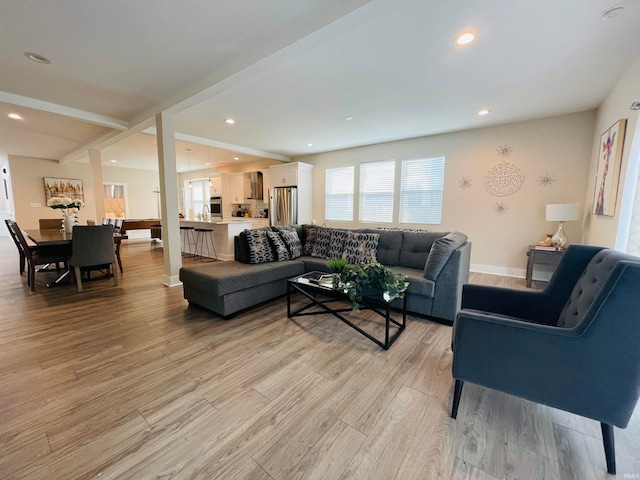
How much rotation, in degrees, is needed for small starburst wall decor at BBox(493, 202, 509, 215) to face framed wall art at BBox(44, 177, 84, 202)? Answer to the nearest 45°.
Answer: approximately 90° to its right

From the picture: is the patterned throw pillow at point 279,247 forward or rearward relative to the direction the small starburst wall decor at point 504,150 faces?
forward

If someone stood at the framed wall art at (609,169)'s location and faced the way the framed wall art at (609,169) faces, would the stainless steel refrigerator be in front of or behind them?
in front

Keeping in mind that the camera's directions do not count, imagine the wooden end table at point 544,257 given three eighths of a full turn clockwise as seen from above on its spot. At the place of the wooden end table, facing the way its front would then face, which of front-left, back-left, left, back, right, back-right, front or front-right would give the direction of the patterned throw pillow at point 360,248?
left

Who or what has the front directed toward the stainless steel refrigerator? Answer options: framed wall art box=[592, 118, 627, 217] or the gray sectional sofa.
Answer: the framed wall art

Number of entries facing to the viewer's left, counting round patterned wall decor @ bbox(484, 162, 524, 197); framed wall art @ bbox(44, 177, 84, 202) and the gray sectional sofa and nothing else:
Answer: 0

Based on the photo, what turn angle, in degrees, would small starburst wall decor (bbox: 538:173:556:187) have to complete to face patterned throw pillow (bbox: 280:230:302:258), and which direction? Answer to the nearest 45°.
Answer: approximately 45° to its right

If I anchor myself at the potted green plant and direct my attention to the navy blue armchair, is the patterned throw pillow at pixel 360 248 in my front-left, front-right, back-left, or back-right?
back-left

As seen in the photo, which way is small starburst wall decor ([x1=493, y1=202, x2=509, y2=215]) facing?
toward the camera

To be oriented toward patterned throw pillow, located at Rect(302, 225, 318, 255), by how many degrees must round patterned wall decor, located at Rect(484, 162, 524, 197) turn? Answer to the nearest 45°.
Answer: approximately 45° to its right

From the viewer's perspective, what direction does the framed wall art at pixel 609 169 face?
to the viewer's left

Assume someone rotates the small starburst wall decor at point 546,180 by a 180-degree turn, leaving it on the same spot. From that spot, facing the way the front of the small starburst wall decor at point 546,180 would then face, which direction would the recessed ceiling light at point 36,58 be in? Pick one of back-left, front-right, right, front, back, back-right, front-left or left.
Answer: back-left

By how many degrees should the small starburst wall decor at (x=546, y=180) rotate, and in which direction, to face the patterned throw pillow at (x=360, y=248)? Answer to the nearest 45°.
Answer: approximately 45° to its right

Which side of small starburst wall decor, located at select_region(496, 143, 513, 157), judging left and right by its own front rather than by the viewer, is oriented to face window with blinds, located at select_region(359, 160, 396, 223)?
right

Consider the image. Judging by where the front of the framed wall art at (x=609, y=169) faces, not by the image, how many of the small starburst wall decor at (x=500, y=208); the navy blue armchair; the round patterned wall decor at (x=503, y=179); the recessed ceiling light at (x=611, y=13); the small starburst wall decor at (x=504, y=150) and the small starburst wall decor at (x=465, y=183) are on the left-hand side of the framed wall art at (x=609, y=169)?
2

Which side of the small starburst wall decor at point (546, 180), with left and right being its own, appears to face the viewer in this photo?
front
